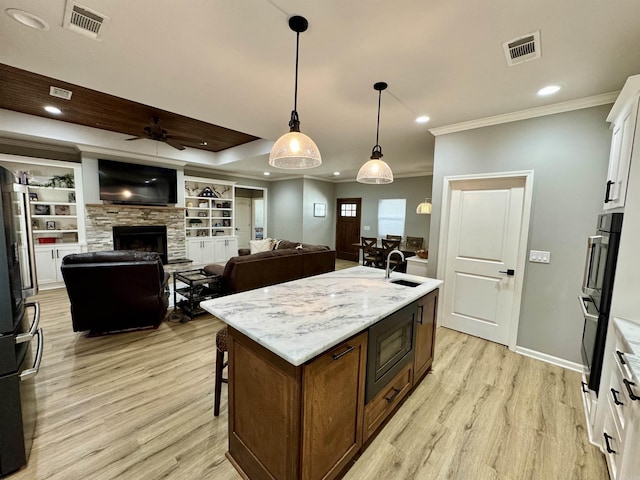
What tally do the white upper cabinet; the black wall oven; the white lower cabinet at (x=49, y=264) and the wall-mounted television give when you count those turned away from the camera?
0

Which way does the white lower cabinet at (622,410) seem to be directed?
to the viewer's left

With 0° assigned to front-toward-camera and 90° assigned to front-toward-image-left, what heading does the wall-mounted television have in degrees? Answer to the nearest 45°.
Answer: approximately 315°

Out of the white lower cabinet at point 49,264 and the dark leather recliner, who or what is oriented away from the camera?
the dark leather recliner

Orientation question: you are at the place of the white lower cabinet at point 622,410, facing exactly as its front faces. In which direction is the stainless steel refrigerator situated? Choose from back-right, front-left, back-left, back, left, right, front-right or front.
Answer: front-left

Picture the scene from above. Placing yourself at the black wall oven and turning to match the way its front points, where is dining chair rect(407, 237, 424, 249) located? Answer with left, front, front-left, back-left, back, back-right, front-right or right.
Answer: front-right

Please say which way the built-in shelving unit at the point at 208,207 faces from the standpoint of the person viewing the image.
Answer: facing the viewer and to the right of the viewer

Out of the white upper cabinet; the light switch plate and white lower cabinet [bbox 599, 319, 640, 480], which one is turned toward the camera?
the light switch plate

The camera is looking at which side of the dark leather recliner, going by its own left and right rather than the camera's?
back

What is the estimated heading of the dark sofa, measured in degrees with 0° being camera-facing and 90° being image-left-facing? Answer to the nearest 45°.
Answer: approximately 135°

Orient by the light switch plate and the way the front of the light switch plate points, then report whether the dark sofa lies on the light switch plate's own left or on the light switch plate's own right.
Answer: on the light switch plate's own right

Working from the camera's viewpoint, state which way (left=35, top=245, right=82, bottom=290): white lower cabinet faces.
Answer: facing the viewer

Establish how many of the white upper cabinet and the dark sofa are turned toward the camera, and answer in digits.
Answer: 0

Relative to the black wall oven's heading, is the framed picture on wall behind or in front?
in front

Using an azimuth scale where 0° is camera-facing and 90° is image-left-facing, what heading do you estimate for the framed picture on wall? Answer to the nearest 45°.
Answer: approximately 0°
